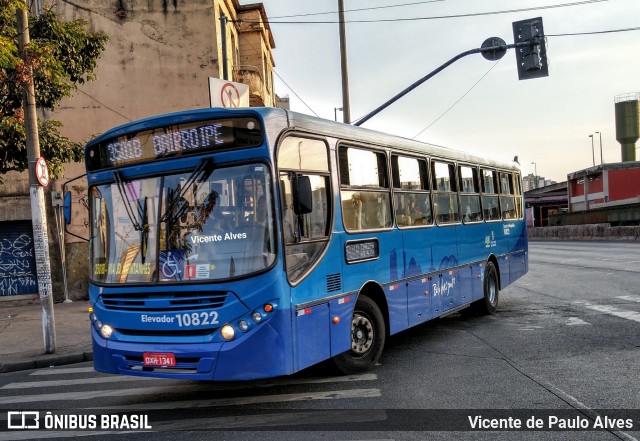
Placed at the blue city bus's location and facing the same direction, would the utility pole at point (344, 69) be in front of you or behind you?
behind

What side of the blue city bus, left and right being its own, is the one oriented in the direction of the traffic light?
back

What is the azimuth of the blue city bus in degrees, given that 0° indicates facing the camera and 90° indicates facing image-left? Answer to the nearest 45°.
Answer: approximately 45°
